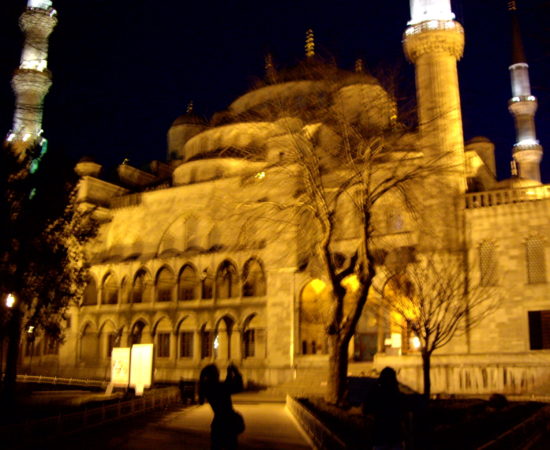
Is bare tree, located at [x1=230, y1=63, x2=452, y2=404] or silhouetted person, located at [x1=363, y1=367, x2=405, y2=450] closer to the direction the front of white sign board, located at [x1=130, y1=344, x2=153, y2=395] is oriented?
the silhouetted person

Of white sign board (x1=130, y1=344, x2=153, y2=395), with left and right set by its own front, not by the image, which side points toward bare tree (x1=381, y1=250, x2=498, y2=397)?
left

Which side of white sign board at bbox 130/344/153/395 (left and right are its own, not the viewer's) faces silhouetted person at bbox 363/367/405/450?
front

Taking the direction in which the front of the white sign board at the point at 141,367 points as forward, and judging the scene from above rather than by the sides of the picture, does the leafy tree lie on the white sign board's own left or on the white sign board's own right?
on the white sign board's own right

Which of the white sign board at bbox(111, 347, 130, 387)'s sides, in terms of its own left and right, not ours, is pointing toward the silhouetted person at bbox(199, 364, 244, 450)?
front

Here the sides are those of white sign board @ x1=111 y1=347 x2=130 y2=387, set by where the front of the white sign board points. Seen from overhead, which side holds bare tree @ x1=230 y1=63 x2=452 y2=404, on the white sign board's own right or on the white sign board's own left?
on the white sign board's own left

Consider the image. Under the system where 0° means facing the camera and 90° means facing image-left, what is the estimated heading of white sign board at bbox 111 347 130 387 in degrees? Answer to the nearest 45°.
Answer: approximately 0°

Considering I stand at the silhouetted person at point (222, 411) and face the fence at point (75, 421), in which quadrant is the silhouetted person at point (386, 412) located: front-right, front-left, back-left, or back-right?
back-right

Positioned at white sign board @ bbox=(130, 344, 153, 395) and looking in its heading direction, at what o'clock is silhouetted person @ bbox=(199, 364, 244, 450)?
The silhouetted person is roughly at 12 o'clock from the white sign board.

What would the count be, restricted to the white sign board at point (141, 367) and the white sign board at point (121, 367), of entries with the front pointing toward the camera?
2

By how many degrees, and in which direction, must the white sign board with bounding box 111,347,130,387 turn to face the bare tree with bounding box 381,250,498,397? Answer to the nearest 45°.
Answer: approximately 90° to its left

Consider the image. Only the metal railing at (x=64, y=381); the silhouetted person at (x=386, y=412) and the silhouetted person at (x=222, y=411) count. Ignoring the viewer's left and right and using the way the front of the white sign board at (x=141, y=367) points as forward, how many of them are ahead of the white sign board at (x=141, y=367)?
2

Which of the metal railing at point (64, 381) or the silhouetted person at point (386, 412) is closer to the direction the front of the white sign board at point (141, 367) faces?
the silhouetted person

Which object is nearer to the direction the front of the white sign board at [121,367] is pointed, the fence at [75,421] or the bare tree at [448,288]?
the fence
